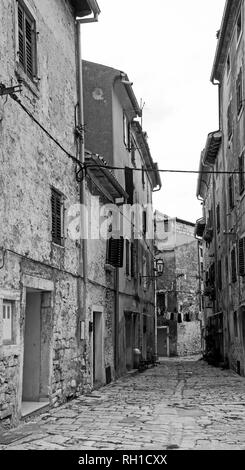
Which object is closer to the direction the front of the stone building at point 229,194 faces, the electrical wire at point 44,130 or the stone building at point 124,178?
the stone building

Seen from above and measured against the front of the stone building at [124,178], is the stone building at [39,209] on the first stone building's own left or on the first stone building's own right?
on the first stone building's own right

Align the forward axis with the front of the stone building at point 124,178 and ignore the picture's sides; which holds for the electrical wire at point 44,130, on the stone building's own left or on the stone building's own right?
on the stone building's own right

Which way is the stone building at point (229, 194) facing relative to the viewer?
to the viewer's left

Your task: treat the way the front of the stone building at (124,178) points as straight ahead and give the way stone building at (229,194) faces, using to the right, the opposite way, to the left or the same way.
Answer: the opposite way

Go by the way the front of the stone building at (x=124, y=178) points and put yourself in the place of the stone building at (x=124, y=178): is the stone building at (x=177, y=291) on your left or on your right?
on your left

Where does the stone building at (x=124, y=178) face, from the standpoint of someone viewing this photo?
facing to the right of the viewer

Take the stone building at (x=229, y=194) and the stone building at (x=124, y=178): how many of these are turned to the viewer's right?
1
